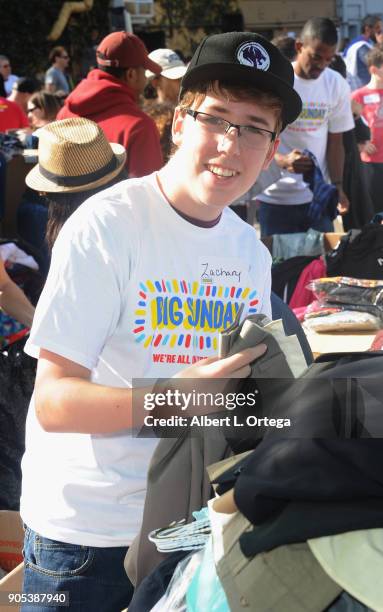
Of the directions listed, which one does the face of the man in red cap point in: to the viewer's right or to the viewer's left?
to the viewer's right

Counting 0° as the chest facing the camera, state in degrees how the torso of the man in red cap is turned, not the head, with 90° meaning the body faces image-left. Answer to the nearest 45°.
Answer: approximately 225°

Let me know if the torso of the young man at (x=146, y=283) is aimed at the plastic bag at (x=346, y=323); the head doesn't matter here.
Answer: no

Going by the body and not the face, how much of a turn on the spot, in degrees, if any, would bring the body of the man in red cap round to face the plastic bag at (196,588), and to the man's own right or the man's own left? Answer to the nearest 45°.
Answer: approximately 135° to the man's own right

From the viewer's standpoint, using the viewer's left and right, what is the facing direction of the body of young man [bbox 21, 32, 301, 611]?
facing the viewer and to the right of the viewer

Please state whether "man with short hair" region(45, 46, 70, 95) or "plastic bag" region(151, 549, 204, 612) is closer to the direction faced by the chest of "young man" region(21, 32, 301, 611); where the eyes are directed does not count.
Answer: the plastic bag

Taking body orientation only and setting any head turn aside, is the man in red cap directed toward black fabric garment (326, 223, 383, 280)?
no
